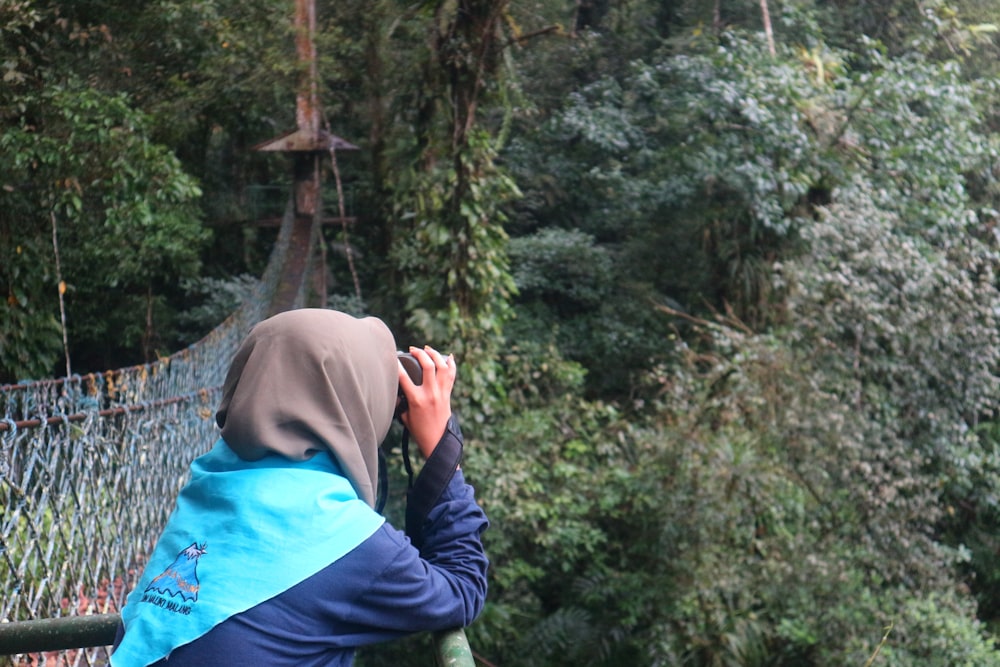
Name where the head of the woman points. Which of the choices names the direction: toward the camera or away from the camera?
away from the camera

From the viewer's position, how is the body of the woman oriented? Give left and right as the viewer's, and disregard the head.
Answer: facing away from the viewer and to the right of the viewer
